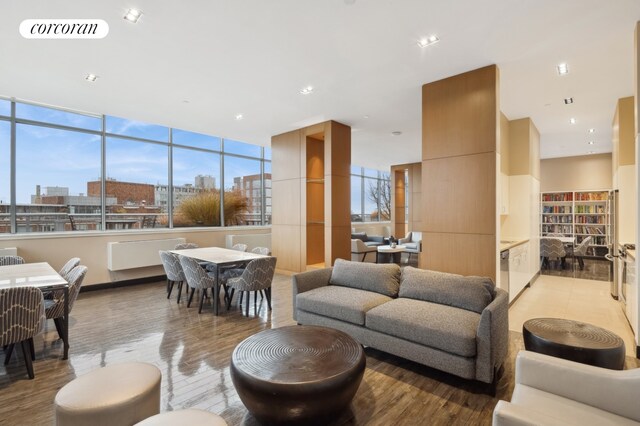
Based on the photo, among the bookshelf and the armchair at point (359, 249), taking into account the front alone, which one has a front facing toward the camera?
the bookshelf

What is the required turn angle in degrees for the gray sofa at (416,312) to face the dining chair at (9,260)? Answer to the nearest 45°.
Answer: approximately 45° to its right

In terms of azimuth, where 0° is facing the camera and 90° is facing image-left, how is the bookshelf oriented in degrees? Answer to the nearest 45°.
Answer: approximately 0°

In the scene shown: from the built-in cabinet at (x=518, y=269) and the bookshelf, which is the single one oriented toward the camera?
the bookshelf

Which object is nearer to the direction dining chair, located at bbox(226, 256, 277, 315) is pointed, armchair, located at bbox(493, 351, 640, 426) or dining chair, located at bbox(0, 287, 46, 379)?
the dining chair

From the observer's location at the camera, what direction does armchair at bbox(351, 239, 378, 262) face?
facing away from the viewer and to the right of the viewer

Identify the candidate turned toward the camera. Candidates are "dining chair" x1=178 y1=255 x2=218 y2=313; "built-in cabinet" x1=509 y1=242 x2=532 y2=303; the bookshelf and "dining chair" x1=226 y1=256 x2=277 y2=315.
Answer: the bookshelf

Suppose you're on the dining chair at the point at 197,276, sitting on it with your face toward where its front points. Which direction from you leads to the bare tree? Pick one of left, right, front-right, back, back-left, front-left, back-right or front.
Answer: front

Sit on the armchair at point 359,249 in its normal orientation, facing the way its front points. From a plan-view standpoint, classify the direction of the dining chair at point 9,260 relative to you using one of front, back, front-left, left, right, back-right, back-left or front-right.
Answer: back

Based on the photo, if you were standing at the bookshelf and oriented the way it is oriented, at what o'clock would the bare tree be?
The bare tree is roughly at 3 o'clock from the bookshelf.

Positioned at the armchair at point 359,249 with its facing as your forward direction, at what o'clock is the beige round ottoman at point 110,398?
The beige round ottoman is roughly at 5 o'clock from the armchair.

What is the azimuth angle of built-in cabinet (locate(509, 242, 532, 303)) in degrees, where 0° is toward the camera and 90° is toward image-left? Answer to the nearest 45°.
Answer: approximately 270°

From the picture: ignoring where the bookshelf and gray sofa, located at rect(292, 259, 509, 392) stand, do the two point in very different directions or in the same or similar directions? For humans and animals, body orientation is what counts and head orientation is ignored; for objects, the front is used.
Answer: same or similar directions

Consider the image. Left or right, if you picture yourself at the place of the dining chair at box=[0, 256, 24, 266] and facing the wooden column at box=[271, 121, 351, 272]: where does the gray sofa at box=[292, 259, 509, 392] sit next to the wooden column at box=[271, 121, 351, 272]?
right

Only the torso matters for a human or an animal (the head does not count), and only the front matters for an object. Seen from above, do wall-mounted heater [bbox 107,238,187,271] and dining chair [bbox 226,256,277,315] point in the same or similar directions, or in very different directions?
very different directions

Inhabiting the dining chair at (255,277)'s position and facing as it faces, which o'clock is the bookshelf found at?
The bookshelf is roughly at 4 o'clock from the dining chair.

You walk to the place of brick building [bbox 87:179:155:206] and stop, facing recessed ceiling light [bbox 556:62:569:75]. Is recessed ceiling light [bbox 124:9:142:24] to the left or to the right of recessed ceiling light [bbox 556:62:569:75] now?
right
